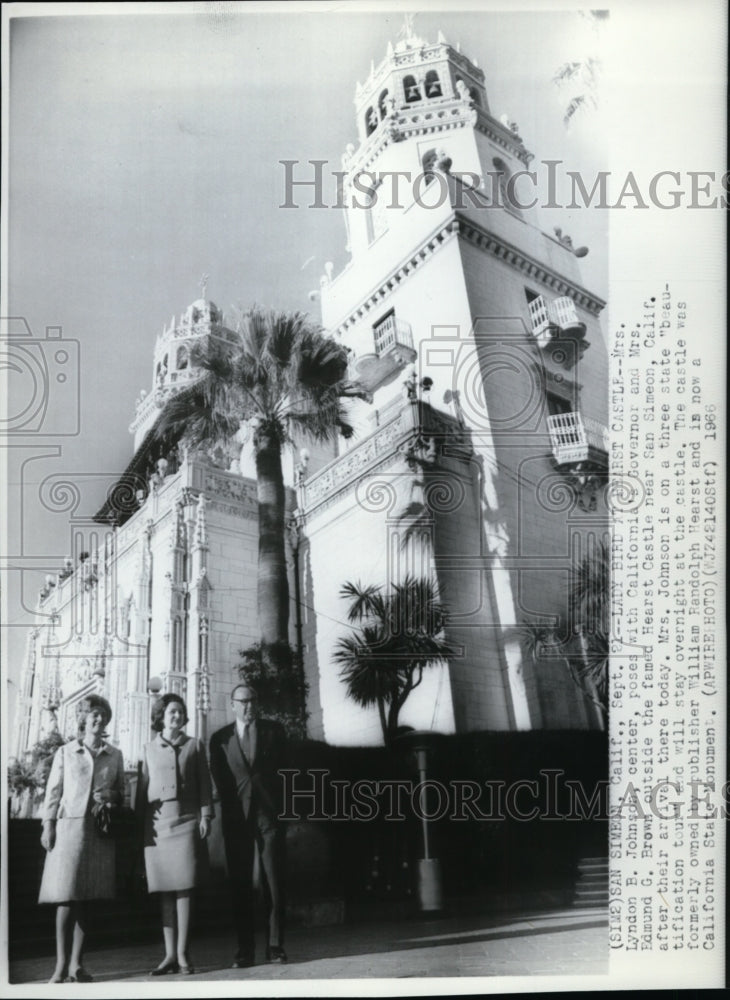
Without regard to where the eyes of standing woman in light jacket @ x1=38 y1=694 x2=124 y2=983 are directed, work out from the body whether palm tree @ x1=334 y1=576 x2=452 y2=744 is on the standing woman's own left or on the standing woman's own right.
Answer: on the standing woman's own left

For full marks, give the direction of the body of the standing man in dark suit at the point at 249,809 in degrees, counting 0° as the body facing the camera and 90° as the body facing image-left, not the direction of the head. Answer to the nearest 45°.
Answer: approximately 0°
